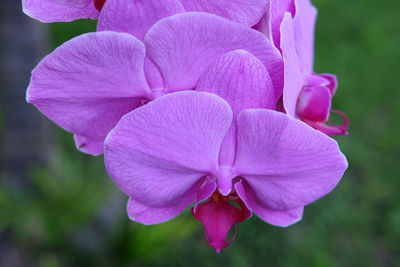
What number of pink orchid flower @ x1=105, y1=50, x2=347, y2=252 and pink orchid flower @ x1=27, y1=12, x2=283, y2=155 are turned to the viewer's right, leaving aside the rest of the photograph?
0

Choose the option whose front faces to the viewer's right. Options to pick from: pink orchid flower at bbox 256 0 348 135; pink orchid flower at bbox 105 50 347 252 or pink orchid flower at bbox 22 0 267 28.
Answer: pink orchid flower at bbox 256 0 348 135

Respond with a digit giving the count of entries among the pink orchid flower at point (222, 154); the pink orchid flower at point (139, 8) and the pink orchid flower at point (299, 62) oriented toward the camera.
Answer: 2

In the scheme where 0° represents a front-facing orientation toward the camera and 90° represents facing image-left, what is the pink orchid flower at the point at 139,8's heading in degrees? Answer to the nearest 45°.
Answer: approximately 0°

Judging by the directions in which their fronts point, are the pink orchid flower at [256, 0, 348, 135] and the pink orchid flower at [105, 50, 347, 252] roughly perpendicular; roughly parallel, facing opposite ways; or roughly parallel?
roughly perpendicular

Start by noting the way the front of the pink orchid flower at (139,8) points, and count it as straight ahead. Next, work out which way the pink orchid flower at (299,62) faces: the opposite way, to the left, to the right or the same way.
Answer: to the left

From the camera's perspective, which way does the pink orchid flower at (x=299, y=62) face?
to the viewer's right

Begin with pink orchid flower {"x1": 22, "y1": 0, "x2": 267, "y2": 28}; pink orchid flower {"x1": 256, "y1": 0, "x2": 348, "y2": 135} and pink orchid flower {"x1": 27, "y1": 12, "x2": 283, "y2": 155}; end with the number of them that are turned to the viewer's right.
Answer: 1
